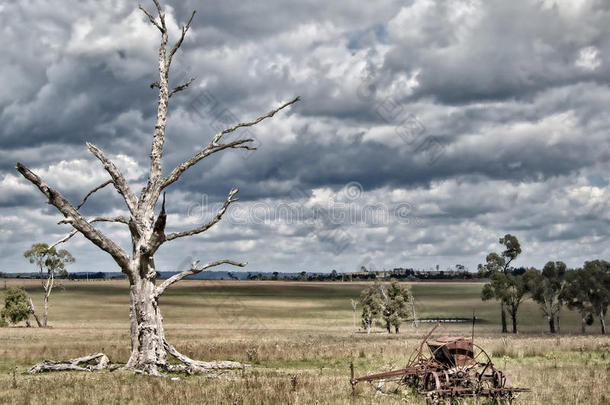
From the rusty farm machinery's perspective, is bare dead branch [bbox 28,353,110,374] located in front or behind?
in front

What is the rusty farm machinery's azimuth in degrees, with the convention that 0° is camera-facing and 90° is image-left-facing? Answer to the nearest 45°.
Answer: approximately 90°

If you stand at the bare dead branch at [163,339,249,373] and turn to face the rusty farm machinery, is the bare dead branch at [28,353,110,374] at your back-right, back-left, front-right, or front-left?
back-right

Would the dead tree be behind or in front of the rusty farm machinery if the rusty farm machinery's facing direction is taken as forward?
in front

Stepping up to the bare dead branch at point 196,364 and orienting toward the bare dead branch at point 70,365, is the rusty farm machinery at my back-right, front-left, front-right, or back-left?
back-left
